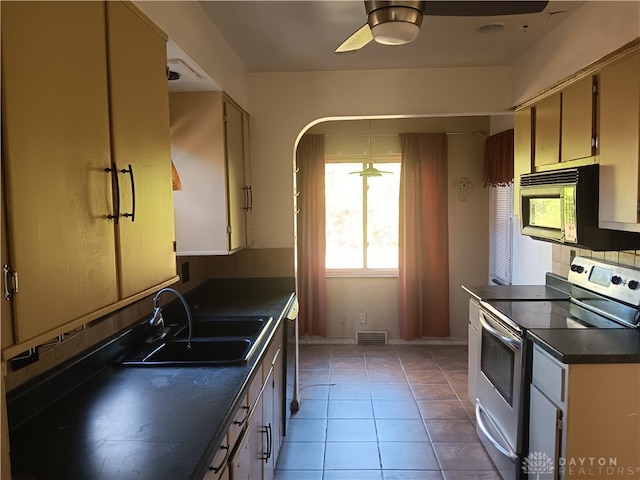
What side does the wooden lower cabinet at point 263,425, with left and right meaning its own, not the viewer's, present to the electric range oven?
front

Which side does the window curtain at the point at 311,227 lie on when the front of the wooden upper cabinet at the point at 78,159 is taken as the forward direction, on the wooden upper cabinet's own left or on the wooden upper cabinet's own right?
on the wooden upper cabinet's own left

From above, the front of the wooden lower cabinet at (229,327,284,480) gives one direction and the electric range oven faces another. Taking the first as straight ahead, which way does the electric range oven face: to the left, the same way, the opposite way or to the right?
the opposite way

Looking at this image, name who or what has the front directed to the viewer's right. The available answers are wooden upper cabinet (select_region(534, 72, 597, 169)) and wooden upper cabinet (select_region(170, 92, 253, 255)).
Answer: wooden upper cabinet (select_region(170, 92, 253, 255))

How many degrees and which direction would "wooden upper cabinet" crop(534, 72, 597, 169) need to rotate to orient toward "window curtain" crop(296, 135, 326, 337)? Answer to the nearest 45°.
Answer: approximately 90° to its right

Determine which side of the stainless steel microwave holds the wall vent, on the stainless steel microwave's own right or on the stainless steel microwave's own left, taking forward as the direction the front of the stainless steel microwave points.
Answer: on the stainless steel microwave's own right

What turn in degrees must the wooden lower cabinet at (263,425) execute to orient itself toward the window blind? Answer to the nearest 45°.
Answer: approximately 45° to its left

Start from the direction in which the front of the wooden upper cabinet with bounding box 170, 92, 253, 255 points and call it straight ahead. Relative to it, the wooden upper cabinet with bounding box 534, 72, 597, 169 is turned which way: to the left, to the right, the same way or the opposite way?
the opposite way

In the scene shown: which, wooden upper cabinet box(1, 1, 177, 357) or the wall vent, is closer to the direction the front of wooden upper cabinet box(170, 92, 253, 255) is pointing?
the wall vent

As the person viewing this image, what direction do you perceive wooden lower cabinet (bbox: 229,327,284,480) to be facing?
facing to the right of the viewer

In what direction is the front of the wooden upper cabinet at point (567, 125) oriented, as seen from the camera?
facing the viewer and to the left of the viewer

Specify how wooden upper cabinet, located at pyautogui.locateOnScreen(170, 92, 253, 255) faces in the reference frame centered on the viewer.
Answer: facing to the right of the viewer
